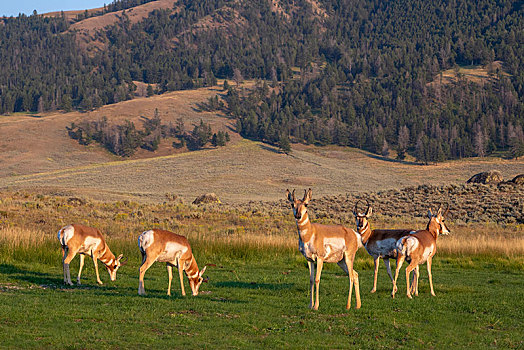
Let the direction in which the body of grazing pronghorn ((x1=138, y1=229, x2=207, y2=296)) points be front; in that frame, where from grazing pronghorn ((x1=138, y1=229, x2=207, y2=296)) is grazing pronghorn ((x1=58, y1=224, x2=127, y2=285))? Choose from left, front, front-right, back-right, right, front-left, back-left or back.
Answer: back-left

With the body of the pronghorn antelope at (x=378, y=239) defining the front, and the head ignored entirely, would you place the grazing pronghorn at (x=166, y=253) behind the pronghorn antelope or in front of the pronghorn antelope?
in front

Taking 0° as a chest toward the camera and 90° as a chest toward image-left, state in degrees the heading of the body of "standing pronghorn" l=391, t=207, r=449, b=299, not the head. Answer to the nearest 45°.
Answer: approximately 225°

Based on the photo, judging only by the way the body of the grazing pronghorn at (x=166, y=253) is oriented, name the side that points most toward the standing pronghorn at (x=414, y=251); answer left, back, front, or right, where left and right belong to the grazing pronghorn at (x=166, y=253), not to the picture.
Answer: front

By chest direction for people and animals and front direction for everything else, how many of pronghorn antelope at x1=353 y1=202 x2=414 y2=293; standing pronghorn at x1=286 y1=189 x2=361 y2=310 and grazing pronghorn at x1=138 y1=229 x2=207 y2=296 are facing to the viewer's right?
1

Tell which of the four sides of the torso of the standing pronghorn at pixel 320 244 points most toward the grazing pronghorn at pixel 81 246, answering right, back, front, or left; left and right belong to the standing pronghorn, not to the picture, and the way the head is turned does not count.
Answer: right

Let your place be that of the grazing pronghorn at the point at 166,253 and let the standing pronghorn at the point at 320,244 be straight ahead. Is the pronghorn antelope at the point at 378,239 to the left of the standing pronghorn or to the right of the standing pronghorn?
left

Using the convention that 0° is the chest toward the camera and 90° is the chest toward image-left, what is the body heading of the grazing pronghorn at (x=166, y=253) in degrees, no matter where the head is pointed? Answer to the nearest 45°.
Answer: approximately 270°

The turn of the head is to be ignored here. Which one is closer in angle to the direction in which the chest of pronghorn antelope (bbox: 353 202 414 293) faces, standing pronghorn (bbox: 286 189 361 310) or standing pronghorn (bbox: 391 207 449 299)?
the standing pronghorn (bbox: 286 189 361 310)

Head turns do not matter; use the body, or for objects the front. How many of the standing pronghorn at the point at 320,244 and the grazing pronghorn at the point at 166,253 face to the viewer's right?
1

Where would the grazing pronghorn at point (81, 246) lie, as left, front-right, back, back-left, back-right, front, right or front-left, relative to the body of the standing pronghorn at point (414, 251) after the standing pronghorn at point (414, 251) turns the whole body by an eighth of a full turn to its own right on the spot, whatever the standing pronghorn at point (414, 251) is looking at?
back

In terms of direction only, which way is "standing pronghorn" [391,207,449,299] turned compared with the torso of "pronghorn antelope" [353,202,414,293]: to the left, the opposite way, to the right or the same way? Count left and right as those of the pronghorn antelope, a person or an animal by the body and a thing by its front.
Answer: the opposite way

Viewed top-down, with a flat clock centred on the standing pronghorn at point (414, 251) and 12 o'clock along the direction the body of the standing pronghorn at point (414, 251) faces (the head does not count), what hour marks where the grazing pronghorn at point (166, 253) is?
the grazing pronghorn at point (166, 253) is roughly at 7 o'clock from the standing pronghorn at point (414, 251).

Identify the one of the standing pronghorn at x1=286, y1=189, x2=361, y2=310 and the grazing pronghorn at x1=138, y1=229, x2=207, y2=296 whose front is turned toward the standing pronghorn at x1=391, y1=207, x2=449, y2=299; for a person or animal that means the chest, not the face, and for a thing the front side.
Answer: the grazing pronghorn at x1=138, y1=229, x2=207, y2=296
